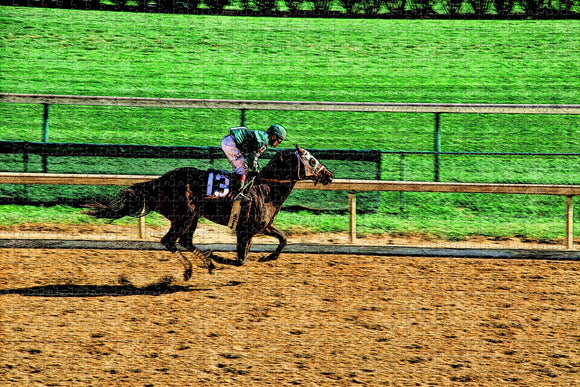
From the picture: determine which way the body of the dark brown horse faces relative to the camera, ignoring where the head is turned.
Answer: to the viewer's right

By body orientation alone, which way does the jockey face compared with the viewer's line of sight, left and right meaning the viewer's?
facing to the right of the viewer

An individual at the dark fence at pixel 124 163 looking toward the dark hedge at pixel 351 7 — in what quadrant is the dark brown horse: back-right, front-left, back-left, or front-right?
back-right
